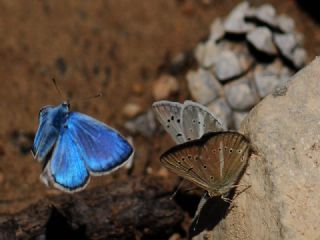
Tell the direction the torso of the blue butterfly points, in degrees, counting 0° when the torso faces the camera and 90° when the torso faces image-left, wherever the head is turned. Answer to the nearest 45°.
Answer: approximately 180°

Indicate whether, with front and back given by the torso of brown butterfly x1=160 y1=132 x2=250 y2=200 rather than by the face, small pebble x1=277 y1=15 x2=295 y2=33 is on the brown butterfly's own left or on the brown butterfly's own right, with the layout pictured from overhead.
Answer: on the brown butterfly's own right

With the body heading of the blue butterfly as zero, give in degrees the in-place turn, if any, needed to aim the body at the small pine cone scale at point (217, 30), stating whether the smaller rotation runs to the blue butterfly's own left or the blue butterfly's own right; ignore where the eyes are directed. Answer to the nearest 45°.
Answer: approximately 45° to the blue butterfly's own right

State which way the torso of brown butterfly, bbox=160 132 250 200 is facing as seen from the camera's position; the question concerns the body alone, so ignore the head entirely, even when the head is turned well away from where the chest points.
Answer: to the viewer's left

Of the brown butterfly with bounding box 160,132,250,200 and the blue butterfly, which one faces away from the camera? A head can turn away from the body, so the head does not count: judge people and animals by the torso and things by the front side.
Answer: the blue butterfly

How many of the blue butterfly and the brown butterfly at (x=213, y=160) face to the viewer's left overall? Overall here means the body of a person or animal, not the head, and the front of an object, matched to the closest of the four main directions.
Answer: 1

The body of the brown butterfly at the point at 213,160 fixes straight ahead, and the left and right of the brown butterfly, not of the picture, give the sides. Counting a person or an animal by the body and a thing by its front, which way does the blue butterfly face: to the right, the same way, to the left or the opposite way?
to the right

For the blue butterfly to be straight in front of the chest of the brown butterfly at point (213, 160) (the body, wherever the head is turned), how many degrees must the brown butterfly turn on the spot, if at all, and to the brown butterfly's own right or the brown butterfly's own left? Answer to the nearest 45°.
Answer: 0° — it already faces it

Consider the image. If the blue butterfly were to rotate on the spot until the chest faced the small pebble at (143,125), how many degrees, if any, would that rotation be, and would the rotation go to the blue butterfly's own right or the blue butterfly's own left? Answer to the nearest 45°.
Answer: approximately 45° to the blue butterfly's own right

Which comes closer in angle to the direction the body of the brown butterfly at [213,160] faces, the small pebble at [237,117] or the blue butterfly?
the blue butterfly

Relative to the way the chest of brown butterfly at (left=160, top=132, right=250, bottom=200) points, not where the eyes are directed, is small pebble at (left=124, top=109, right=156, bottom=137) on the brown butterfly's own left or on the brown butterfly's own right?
on the brown butterfly's own right

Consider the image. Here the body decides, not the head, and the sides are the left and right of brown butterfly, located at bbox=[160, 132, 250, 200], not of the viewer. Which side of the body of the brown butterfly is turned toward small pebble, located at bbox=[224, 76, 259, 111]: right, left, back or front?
right

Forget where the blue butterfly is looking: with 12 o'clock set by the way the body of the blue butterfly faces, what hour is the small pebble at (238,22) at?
The small pebble is roughly at 2 o'clock from the blue butterfly.
